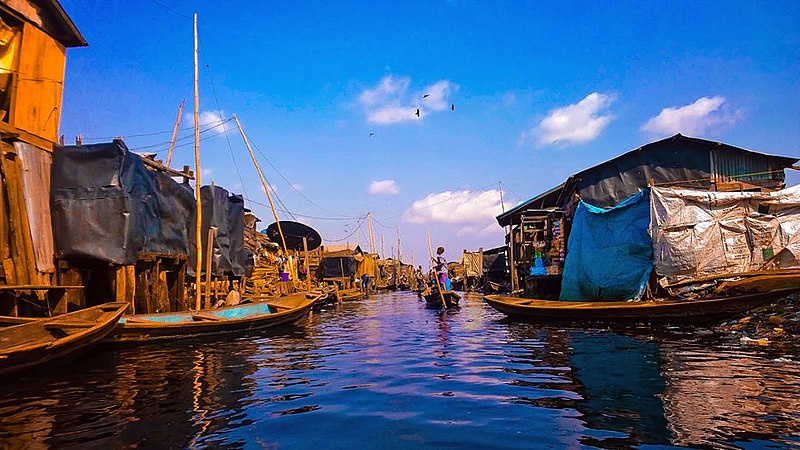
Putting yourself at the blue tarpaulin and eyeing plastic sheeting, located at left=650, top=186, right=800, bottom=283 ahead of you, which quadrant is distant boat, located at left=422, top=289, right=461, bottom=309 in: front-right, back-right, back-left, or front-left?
back-left

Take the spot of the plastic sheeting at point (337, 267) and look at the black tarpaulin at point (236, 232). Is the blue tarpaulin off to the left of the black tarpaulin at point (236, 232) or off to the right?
left
